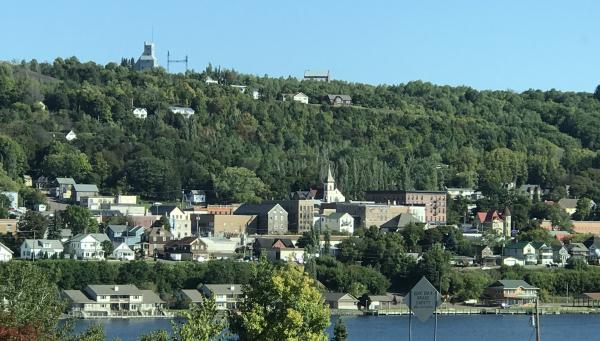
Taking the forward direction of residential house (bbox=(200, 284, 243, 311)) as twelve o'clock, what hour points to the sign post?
The sign post is roughly at 12 o'clock from the residential house.

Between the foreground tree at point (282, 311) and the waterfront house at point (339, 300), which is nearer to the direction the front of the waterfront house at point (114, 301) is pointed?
the foreground tree

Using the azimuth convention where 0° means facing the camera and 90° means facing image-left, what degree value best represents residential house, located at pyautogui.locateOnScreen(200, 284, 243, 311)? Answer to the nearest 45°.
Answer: approximately 0°

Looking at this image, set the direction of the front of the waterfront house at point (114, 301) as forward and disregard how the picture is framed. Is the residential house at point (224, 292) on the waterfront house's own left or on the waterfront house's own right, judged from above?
on the waterfront house's own left

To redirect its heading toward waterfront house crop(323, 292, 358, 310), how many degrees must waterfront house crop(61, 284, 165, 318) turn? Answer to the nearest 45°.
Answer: approximately 90° to its left

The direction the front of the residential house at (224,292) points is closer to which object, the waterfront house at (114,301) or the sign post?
the sign post

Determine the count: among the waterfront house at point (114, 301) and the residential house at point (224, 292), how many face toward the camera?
2

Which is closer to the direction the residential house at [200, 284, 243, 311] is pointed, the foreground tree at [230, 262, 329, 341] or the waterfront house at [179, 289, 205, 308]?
the foreground tree
